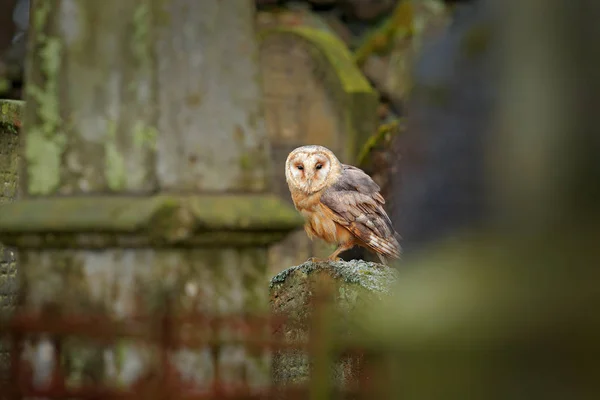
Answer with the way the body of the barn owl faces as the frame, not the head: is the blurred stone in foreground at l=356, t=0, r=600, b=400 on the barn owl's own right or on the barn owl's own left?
on the barn owl's own left

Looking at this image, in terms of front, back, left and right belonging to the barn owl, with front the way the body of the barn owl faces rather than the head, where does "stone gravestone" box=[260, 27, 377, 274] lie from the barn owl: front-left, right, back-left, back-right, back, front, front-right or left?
back-right

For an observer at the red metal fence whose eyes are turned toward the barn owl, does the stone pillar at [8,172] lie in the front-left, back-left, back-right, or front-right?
front-left

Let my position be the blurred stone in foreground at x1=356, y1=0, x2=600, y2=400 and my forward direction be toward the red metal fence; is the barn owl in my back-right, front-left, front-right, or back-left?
front-right

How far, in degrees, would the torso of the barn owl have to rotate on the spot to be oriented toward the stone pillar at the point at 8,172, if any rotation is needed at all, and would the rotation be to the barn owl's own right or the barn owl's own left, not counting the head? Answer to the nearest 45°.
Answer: approximately 45° to the barn owl's own right

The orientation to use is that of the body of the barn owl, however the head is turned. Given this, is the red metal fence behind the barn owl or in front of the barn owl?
in front

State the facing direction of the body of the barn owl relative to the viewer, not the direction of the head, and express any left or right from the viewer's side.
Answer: facing the viewer and to the left of the viewer

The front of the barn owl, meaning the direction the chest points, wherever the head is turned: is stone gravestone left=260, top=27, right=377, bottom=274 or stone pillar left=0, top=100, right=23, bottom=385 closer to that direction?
the stone pillar
